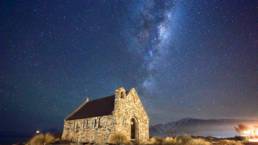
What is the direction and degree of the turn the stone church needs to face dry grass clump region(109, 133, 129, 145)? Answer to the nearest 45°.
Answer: approximately 45° to its right

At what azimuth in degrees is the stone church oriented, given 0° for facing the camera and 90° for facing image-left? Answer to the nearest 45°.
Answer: approximately 315°

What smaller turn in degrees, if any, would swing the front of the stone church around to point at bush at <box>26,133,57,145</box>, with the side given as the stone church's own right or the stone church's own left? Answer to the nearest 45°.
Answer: approximately 135° to the stone church's own right

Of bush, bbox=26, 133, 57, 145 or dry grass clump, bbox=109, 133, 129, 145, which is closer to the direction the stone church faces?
the dry grass clump
